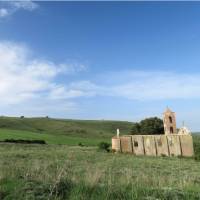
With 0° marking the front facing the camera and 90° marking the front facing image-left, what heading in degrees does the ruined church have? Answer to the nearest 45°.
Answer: approximately 270°
